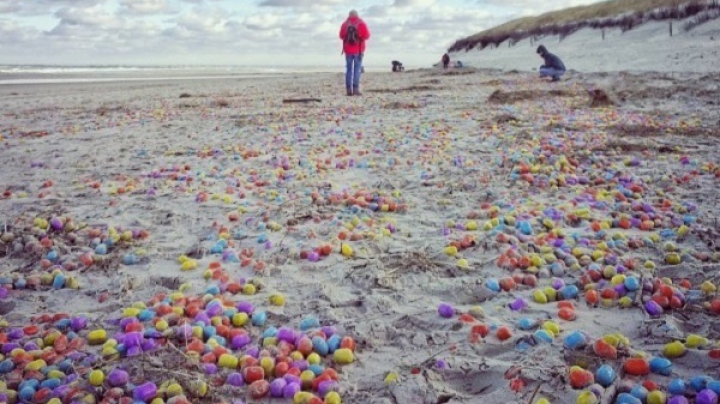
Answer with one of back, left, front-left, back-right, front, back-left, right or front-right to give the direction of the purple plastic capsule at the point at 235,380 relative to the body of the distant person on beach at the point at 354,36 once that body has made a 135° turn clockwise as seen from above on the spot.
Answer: front-right

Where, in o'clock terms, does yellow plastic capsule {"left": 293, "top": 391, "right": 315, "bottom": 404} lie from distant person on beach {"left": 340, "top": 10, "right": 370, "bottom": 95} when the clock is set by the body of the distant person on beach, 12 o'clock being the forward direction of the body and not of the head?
The yellow plastic capsule is roughly at 6 o'clock from the distant person on beach.

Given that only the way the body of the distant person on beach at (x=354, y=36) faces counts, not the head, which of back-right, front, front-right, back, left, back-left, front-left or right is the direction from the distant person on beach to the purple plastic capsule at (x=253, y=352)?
back

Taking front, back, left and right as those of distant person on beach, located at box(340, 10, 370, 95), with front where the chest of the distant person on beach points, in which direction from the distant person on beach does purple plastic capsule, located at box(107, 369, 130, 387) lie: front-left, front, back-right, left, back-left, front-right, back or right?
back

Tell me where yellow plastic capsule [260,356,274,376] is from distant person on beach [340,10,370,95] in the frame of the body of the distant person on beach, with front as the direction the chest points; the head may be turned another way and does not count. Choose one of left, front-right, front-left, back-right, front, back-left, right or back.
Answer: back

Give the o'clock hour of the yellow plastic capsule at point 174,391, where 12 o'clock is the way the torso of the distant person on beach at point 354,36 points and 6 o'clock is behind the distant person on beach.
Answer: The yellow plastic capsule is roughly at 6 o'clock from the distant person on beach.

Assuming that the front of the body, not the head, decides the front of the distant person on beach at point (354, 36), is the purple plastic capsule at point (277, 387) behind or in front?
behind

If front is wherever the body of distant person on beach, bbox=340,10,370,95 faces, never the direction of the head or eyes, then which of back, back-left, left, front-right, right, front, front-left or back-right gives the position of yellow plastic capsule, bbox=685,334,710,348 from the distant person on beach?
back

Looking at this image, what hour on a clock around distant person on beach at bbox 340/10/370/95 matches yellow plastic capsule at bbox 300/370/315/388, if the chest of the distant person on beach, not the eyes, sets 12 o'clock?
The yellow plastic capsule is roughly at 6 o'clock from the distant person on beach.

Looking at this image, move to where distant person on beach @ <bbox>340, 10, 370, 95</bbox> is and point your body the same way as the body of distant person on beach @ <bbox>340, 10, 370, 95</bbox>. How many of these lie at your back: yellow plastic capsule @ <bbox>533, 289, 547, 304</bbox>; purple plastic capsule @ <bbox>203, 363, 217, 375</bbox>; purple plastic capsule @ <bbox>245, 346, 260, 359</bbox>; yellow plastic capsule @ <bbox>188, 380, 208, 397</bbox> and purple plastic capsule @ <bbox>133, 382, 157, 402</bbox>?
5

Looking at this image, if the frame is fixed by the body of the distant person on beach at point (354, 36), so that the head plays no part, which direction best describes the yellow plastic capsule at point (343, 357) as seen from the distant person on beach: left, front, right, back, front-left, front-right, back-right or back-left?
back

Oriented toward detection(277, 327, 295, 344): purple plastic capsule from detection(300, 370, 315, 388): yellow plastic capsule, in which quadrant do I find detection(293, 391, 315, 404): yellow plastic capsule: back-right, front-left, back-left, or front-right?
back-left

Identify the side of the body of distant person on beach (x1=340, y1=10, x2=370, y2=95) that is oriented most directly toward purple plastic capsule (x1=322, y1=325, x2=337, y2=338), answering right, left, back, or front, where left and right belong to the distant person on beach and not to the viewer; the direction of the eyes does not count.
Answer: back

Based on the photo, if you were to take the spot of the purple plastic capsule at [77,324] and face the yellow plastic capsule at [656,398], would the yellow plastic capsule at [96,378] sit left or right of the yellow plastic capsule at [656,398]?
right

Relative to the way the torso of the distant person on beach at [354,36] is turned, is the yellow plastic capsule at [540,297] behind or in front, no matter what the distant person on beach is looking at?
behind

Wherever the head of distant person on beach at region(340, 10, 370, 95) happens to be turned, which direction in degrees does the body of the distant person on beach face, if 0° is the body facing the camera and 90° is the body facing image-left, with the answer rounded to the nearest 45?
approximately 180°

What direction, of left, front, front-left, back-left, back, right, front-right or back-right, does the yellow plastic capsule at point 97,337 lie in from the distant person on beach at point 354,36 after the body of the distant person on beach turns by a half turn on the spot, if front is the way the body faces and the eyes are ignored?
front

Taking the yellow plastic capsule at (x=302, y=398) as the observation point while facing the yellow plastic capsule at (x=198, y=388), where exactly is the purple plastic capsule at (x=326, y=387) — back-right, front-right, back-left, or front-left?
back-right

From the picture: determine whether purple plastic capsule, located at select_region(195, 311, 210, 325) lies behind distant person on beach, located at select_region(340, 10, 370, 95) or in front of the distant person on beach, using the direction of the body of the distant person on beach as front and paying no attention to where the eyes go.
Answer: behind
